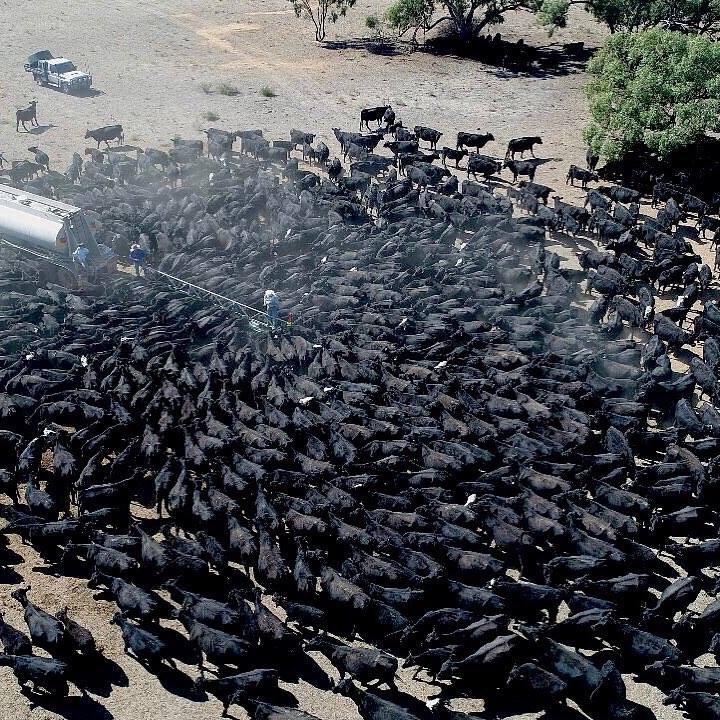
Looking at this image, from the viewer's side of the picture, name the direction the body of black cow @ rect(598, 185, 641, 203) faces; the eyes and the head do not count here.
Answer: to the viewer's left

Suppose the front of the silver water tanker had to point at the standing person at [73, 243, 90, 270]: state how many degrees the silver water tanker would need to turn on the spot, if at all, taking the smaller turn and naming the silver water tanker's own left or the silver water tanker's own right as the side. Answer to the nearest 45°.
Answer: approximately 180°

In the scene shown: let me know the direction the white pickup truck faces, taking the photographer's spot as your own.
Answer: facing the viewer and to the right of the viewer

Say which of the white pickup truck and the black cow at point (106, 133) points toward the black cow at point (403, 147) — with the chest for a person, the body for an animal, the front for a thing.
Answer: the white pickup truck

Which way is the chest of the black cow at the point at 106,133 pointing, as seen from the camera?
to the viewer's left

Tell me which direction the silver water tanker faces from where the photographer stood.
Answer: facing away from the viewer and to the left of the viewer

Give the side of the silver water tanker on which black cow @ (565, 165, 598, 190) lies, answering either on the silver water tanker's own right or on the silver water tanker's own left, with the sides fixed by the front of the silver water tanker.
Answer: on the silver water tanker's own right

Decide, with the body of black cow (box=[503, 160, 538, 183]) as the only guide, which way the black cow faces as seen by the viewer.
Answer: to the viewer's left
